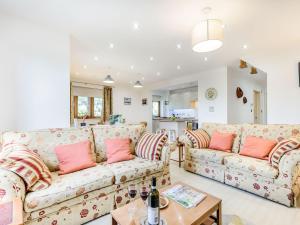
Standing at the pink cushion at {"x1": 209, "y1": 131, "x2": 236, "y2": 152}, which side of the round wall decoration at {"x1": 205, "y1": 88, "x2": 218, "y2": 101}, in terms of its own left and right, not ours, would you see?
front

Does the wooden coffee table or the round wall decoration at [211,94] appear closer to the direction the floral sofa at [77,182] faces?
the wooden coffee table

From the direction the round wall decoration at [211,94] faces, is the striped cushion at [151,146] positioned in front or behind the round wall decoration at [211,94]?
in front

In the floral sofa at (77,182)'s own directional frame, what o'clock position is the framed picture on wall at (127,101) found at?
The framed picture on wall is roughly at 8 o'clock from the floral sofa.

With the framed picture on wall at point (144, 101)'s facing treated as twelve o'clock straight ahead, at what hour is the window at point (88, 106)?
The window is roughly at 2 o'clock from the framed picture on wall.

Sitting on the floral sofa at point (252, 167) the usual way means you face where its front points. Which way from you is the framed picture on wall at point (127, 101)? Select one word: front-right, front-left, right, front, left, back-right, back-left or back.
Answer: right

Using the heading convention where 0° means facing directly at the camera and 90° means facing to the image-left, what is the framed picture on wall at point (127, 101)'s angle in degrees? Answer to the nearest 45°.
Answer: approximately 0°

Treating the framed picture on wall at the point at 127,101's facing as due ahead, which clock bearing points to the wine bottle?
The wine bottle is roughly at 12 o'clock from the framed picture on wall.

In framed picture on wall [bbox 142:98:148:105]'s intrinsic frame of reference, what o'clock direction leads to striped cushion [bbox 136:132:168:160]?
The striped cushion is roughly at 12 o'clock from the framed picture on wall.

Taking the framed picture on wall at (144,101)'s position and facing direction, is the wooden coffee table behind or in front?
in front
